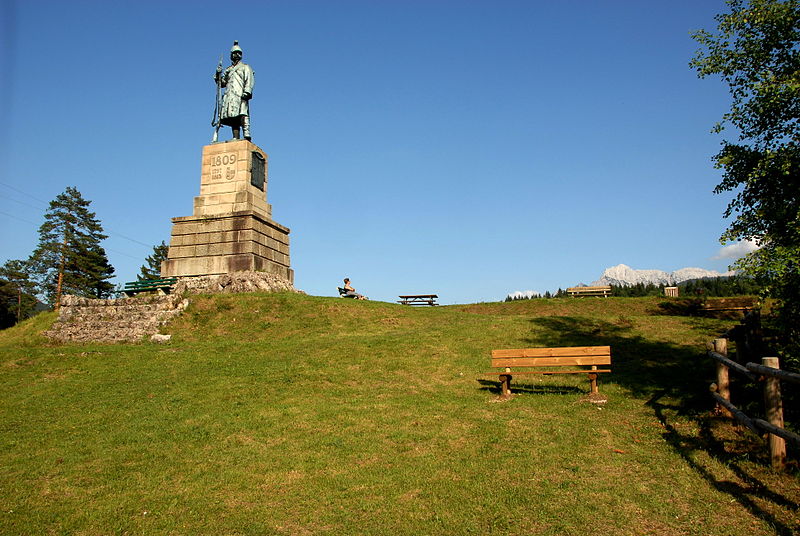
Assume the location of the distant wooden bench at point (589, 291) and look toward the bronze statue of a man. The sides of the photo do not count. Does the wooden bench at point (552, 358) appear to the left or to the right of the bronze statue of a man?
left

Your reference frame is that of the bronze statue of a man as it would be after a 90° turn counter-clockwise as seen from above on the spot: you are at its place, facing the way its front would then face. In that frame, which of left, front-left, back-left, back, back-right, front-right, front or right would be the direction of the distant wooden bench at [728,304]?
front

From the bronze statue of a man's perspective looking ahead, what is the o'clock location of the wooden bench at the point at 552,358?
The wooden bench is roughly at 10 o'clock from the bronze statue of a man.

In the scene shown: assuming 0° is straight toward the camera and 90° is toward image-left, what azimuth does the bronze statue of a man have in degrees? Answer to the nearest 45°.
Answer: approximately 45°

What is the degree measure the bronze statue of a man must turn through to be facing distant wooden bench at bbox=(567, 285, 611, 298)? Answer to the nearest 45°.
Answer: approximately 135° to its left

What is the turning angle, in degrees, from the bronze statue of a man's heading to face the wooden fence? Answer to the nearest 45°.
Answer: approximately 45° to its left
